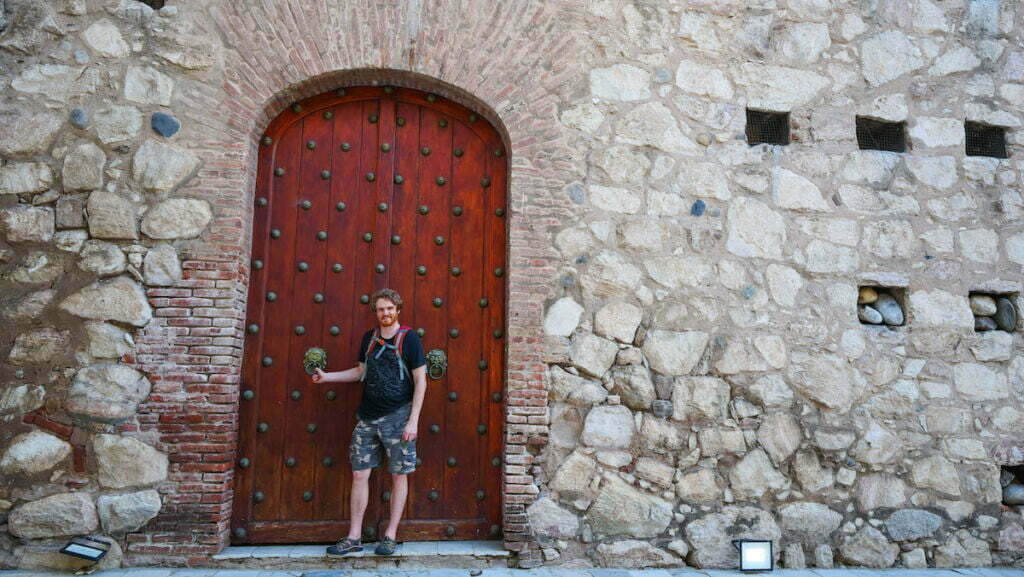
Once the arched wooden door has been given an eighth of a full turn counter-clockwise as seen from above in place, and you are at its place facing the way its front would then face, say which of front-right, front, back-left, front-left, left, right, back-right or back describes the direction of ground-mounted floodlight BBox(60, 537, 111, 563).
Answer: back-right

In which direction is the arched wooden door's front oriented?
toward the camera

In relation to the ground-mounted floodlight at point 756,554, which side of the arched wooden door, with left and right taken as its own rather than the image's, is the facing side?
left

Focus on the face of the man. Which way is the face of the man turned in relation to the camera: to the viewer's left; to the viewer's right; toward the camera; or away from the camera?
toward the camera
